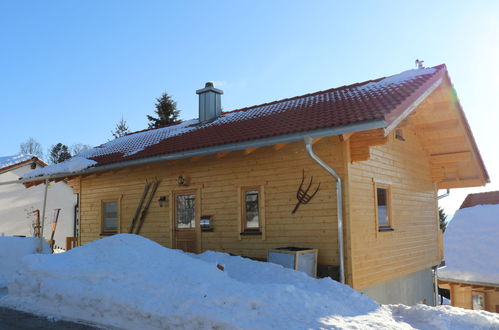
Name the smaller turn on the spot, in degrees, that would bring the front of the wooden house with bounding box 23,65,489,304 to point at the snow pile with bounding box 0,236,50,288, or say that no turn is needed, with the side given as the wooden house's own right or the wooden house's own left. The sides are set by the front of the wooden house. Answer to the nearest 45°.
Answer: approximately 45° to the wooden house's own right

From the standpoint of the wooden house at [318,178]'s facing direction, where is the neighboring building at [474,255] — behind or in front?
behind

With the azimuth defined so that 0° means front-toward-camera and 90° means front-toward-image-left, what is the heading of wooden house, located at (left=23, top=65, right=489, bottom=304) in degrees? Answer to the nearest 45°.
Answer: approximately 45°

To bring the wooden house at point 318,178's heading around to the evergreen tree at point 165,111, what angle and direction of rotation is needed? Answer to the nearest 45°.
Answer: approximately 135° to its right

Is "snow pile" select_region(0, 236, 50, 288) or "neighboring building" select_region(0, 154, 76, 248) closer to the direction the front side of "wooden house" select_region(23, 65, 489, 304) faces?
the snow pile

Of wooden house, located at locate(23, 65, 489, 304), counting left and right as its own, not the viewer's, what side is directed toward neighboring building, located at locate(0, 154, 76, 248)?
right

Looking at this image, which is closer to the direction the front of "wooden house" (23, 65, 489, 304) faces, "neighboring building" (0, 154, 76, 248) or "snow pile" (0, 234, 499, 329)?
the snow pile
